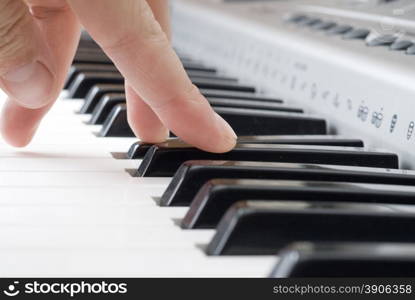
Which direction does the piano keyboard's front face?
to the viewer's left
